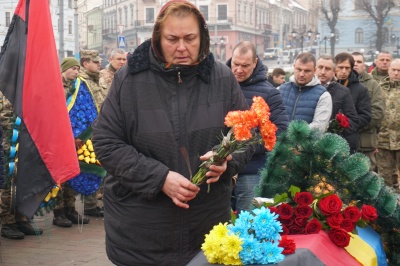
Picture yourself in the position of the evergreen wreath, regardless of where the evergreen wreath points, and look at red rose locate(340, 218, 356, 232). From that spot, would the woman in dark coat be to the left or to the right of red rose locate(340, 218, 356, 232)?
right

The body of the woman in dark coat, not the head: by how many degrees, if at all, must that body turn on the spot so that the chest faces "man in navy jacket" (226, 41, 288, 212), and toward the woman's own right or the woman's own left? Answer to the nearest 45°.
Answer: approximately 180°

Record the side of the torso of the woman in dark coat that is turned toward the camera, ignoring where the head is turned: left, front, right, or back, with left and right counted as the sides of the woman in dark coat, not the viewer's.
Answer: front

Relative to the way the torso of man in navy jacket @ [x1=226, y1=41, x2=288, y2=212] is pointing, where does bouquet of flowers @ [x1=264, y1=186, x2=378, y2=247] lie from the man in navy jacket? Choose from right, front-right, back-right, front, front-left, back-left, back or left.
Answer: front-left

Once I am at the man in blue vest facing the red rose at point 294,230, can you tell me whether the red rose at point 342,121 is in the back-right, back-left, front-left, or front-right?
back-left
